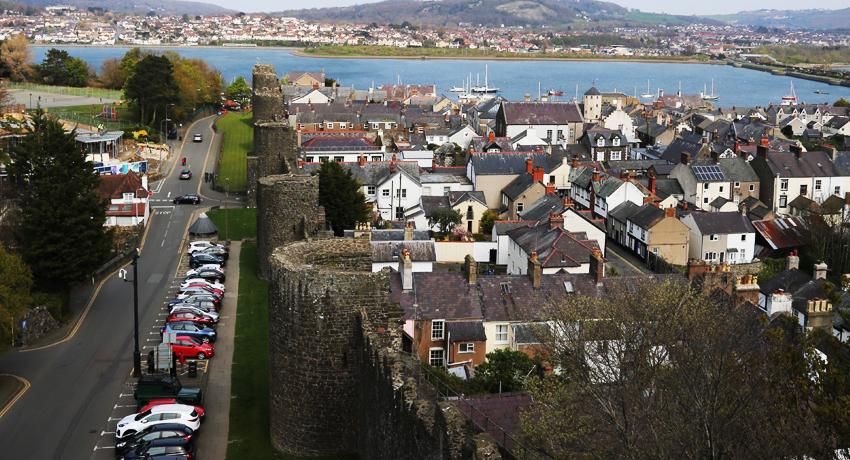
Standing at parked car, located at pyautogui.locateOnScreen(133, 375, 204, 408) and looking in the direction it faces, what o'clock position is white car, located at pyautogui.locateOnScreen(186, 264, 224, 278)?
The white car is roughly at 9 o'clock from the parked car.

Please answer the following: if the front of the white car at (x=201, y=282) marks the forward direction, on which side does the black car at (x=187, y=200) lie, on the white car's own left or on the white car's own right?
on the white car's own left

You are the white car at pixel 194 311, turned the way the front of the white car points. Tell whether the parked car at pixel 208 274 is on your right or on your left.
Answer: on your left

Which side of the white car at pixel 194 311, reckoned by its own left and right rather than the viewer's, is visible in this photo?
right

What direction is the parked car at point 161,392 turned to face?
to the viewer's right

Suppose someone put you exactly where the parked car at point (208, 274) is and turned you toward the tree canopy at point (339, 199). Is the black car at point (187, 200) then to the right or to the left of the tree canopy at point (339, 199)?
left

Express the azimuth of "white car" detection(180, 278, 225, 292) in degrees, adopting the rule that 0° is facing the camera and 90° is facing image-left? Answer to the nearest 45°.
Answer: approximately 270°
